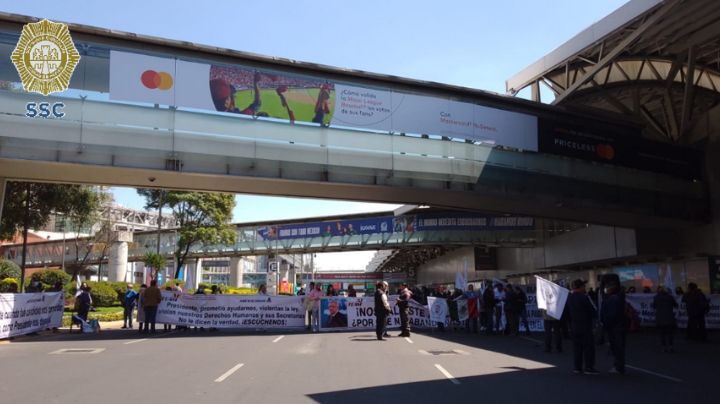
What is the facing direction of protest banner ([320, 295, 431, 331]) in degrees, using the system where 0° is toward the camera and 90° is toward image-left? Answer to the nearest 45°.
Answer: approximately 0°

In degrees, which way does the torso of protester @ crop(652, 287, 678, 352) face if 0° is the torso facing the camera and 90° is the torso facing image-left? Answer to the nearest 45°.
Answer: approximately 180°

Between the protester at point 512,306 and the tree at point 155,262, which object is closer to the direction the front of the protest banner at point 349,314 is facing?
the protester

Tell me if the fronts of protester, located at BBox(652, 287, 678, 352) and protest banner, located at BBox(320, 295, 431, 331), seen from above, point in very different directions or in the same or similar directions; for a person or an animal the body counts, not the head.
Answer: very different directions

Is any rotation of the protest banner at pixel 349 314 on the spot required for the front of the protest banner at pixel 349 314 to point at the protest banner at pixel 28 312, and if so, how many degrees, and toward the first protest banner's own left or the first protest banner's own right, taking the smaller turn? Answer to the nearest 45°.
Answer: approximately 90° to the first protest banner's own right

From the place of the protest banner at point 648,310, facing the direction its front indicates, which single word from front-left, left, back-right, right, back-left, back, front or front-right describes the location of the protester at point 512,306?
front-right

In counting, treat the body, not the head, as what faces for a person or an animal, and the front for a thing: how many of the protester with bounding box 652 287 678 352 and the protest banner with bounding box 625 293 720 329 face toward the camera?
1

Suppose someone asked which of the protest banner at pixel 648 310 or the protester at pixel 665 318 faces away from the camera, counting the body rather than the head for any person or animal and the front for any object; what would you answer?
the protester

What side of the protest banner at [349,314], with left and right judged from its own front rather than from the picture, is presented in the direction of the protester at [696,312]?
left

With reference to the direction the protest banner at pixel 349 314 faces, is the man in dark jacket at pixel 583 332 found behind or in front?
in front

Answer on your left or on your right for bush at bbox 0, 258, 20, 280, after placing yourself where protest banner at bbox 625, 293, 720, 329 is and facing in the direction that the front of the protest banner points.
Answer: on your right

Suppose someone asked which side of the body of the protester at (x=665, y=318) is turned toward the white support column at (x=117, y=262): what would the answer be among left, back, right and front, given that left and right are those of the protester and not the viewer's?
left

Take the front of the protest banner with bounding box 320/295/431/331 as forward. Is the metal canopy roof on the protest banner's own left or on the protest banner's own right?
on the protest banner's own left

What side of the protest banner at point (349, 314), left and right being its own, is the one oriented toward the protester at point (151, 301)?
right
